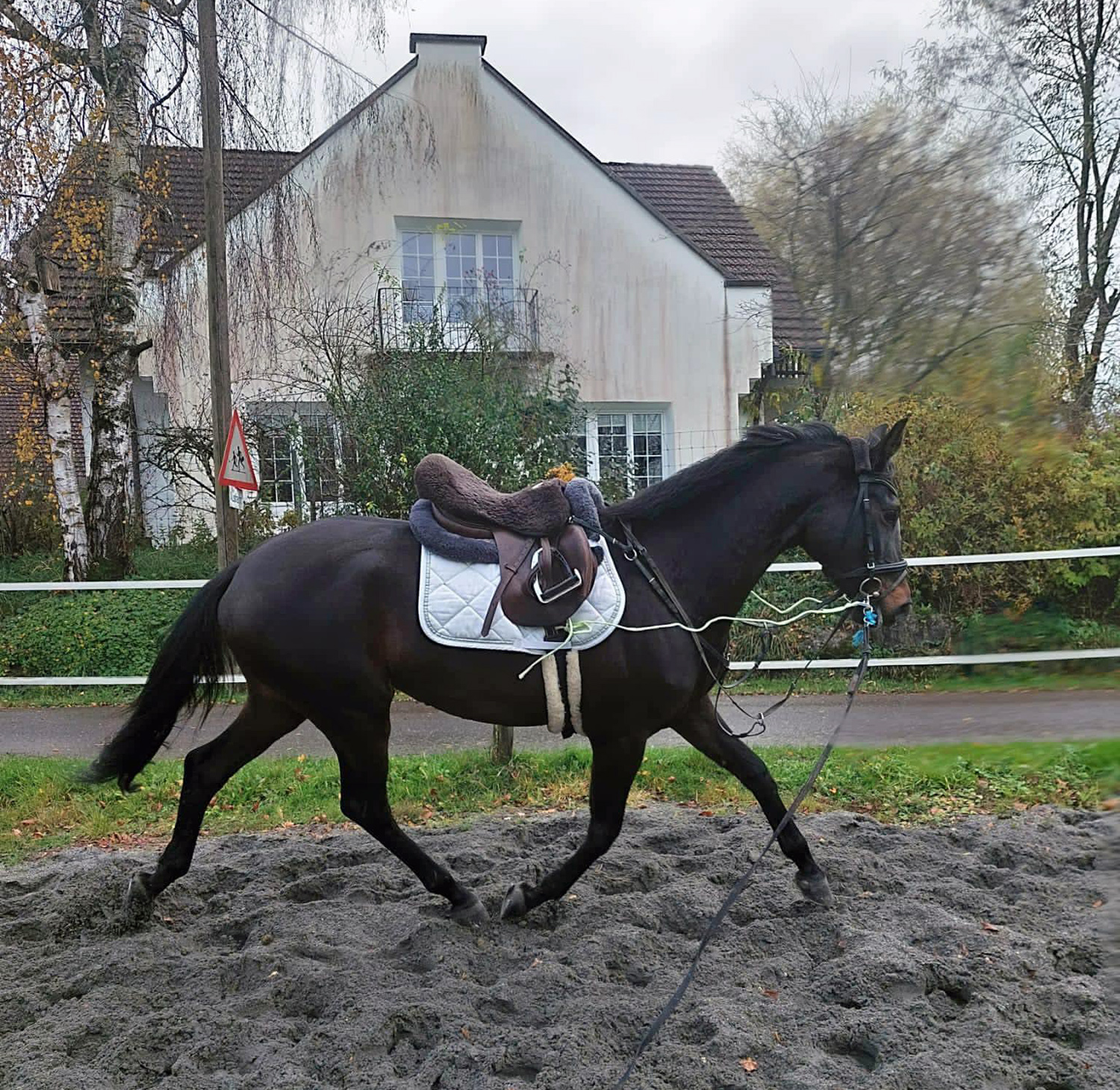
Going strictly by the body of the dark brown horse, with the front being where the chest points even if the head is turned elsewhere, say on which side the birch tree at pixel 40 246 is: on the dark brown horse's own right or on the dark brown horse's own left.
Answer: on the dark brown horse's own left

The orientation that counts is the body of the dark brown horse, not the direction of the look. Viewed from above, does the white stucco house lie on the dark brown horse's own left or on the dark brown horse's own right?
on the dark brown horse's own left

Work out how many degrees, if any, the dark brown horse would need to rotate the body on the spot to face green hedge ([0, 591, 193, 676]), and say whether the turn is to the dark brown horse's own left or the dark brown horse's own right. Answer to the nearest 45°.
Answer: approximately 135° to the dark brown horse's own left

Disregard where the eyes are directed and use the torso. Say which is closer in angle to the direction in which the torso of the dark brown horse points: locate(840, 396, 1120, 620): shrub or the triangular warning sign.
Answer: the shrub

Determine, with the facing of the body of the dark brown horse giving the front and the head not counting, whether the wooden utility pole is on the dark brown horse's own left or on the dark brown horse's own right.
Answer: on the dark brown horse's own left

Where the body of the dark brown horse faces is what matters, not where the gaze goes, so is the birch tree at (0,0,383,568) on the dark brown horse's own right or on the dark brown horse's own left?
on the dark brown horse's own left

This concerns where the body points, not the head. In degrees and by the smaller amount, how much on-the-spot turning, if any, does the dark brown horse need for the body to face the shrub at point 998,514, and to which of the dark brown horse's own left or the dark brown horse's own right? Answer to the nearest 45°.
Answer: approximately 45° to the dark brown horse's own left

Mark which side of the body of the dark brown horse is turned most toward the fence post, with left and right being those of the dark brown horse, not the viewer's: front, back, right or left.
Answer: left

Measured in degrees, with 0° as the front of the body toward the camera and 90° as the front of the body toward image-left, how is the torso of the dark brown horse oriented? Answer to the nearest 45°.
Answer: approximately 270°

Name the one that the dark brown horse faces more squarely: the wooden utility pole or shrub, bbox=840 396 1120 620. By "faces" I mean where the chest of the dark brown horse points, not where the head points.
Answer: the shrub

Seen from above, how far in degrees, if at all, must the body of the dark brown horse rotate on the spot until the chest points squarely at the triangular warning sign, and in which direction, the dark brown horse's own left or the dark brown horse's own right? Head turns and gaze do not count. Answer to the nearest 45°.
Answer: approximately 135° to the dark brown horse's own left

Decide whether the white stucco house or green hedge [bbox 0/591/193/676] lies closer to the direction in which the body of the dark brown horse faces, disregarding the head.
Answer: the white stucco house
